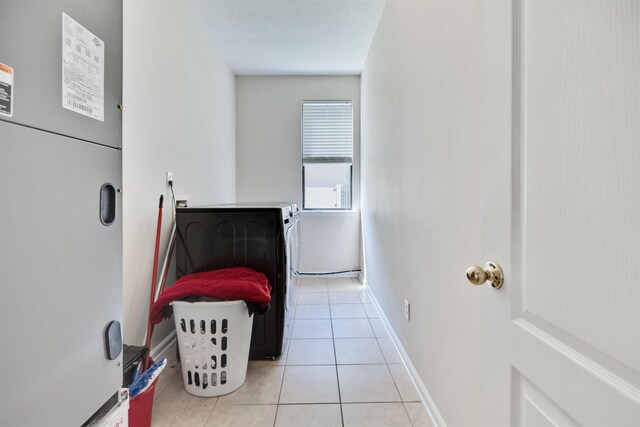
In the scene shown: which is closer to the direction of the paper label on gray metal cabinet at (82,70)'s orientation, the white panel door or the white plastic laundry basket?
the white panel door

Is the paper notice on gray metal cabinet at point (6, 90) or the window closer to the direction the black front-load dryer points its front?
the window

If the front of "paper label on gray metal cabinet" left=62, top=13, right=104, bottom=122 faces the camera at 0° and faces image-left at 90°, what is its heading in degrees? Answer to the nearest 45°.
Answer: approximately 315°

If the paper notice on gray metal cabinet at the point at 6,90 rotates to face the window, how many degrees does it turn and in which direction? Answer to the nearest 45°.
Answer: approximately 90° to its left

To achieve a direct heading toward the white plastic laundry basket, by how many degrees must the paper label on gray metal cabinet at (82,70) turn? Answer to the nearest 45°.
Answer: approximately 90° to its left

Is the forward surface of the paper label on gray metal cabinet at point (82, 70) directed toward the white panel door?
yes

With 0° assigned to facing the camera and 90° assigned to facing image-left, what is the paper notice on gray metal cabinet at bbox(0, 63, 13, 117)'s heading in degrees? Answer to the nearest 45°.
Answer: approximately 315°

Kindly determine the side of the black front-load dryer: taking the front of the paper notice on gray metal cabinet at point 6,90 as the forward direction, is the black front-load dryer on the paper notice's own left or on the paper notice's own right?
on the paper notice's own left

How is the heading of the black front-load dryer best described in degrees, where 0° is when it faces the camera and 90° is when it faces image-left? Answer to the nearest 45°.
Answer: approximately 270°

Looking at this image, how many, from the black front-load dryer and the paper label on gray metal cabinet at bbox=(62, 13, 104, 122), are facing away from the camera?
0
